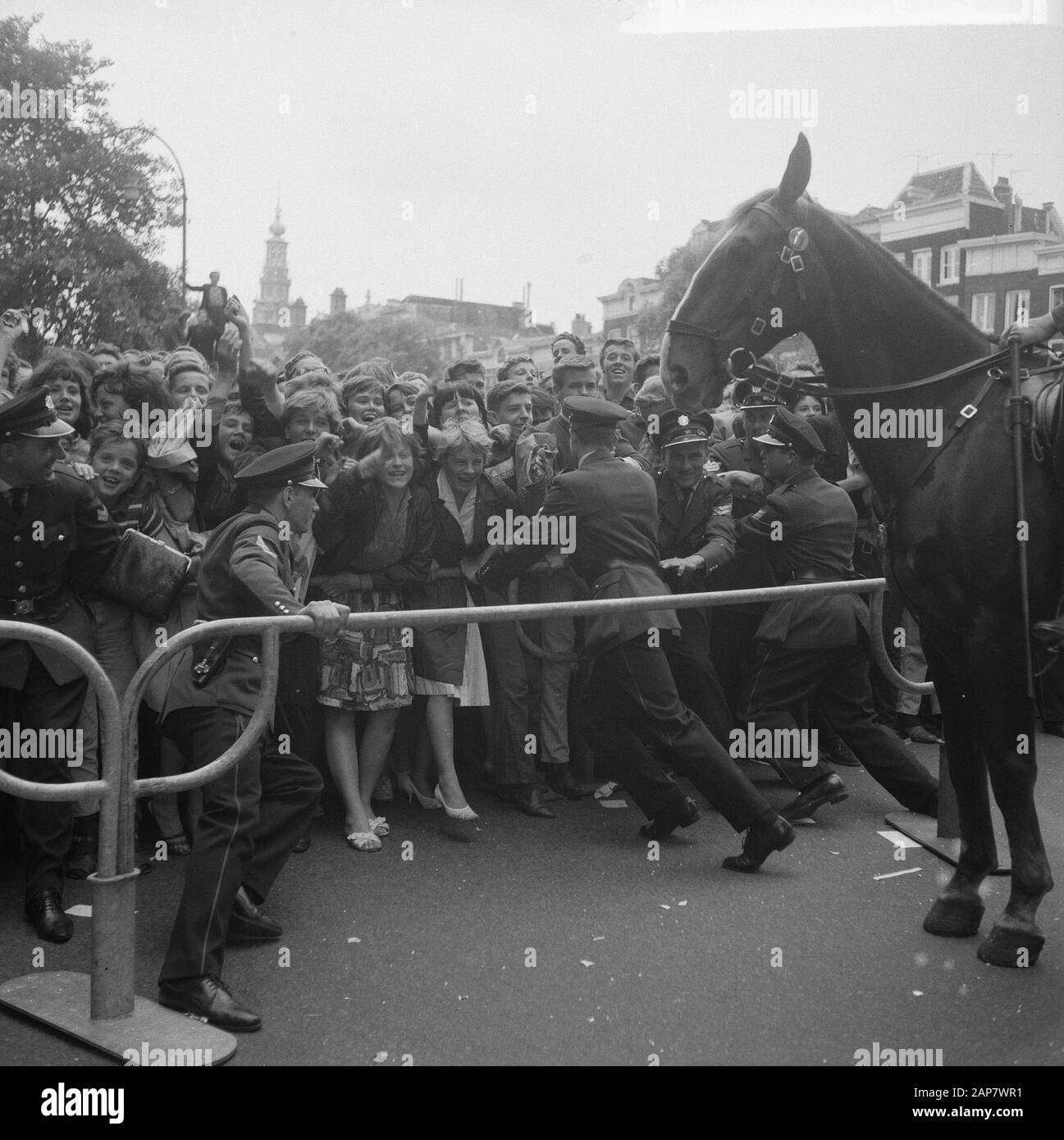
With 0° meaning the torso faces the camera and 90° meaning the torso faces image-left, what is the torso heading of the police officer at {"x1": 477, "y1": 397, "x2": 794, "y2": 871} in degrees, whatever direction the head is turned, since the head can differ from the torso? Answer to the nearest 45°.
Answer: approximately 135°

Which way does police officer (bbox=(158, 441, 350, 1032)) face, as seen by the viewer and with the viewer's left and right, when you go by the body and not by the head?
facing to the right of the viewer

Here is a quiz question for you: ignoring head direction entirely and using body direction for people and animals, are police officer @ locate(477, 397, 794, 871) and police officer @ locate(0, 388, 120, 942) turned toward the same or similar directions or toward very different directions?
very different directions

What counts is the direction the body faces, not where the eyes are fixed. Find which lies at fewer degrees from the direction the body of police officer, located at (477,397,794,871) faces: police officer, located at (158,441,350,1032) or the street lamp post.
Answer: the street lamp post

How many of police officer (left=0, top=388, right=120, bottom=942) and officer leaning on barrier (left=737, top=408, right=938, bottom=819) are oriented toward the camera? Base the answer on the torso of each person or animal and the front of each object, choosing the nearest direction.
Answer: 1

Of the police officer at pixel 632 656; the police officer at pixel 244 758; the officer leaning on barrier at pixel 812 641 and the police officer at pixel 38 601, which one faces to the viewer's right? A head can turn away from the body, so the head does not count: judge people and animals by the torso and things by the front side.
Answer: the police officer at pixel 244 758

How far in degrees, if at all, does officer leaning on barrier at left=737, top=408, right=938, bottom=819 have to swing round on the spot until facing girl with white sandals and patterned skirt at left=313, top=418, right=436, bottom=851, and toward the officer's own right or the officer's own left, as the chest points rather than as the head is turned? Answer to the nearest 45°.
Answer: approximately 45° to the officer's own left

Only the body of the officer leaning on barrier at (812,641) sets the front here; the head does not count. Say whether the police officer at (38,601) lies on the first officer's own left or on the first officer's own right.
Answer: on the first officer's own left

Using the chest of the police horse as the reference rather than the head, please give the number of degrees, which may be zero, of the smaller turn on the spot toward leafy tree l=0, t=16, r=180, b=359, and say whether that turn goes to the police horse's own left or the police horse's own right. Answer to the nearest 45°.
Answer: approximately 90° to the police horse's own right

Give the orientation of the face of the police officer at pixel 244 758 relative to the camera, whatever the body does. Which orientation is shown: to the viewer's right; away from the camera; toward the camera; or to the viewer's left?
to the viewer's right
